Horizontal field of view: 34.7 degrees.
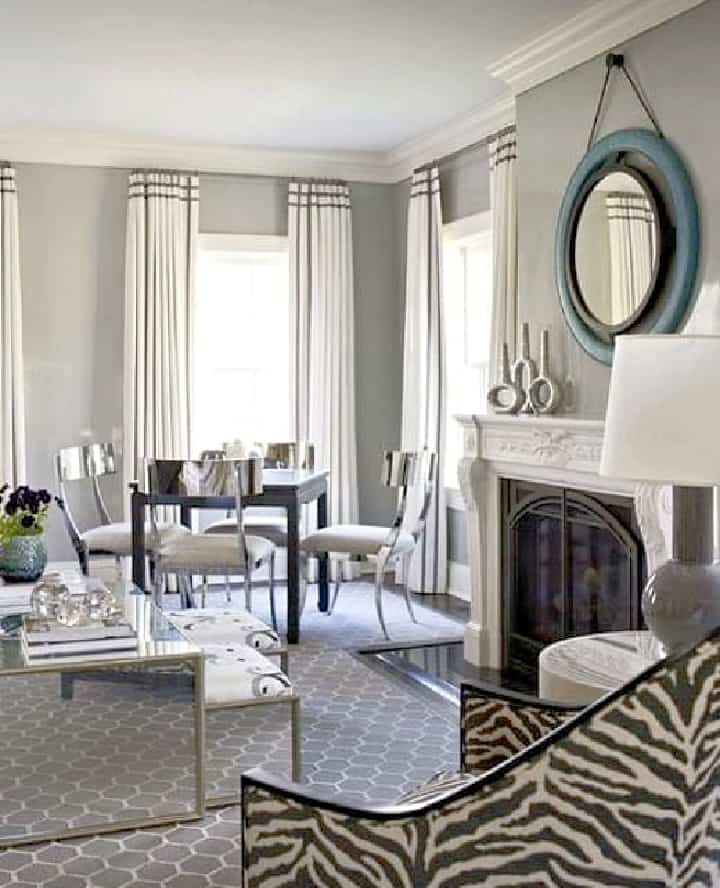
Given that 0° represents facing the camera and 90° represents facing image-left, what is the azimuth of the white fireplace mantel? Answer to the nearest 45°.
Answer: approximately 45°

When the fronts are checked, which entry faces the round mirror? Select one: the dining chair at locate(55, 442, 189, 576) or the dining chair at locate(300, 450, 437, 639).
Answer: the dining chair at locate(55, 442, 189, 576)

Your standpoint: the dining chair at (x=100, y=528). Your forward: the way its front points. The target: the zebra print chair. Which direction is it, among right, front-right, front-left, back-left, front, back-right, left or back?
front-right

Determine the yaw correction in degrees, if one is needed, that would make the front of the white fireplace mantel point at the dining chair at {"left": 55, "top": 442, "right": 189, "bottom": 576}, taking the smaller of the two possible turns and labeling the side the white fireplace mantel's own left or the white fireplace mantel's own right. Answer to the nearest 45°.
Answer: approximately 45° to the white fireplace mantel's own right

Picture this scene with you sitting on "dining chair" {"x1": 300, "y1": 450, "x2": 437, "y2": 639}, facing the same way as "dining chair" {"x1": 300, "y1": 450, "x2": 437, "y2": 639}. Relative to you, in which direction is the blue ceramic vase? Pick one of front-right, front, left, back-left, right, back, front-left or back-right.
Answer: left

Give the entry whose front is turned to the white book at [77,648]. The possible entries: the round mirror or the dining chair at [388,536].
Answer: the round mirror

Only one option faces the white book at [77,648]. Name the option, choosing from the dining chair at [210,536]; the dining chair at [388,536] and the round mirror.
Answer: the round mirror

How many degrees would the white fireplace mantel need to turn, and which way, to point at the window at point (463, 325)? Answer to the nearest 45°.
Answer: approximately 135° to its right

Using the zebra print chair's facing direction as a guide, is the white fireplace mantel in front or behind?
in front

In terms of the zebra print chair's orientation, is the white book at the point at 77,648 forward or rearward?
forward

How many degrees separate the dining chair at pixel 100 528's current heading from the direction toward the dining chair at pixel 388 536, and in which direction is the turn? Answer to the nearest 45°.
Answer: approximately 45° to its left

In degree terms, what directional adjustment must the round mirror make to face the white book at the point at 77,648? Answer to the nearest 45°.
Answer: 0° — it already faces it

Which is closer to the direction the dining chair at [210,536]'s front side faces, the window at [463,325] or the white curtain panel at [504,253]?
the window

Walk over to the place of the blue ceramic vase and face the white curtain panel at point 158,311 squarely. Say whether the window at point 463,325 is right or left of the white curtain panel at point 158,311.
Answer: right

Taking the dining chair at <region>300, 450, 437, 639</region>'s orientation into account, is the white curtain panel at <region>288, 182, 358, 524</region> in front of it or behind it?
in front

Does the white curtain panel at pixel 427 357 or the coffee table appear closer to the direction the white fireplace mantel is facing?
the coffee table
